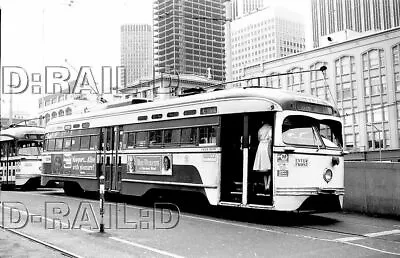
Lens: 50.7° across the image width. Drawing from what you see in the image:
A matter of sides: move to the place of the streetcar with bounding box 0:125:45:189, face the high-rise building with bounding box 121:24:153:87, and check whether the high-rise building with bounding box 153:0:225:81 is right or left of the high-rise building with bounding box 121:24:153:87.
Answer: right

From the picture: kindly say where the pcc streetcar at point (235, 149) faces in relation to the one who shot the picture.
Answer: facing the viewer and to the right of the viewer

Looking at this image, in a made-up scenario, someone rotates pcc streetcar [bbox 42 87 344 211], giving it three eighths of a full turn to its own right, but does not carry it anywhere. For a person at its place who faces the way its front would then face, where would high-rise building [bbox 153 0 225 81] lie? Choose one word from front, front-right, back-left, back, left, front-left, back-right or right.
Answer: right

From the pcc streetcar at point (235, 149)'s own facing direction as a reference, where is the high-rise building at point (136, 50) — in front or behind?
behind

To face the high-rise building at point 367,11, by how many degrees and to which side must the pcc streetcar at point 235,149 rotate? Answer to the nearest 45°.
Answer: approximately 90° to its left

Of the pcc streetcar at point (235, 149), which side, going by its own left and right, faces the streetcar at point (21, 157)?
back

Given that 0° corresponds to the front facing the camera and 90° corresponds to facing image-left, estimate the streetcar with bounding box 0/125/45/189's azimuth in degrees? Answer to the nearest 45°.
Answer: approximately 315°

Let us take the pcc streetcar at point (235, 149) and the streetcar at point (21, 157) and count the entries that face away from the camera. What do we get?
0
